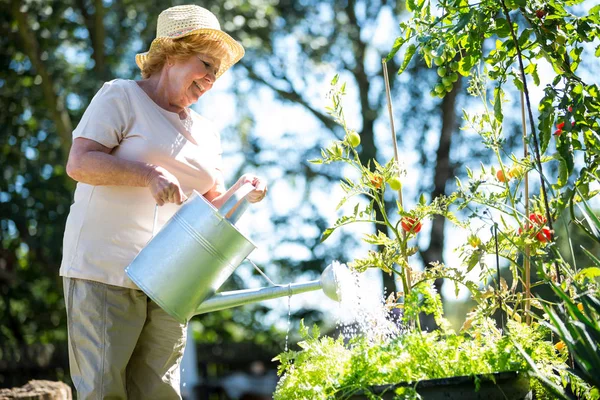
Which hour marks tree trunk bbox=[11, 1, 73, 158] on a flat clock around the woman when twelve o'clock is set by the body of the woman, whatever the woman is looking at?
The tree trunk is roughly at 7 o'clock from the woman.

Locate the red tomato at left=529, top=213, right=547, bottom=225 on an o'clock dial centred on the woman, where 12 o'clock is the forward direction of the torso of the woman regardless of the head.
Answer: The red tomato is roughly at 11 o'clock from the woman.

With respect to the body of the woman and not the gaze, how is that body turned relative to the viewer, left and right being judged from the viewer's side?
facing the viewer and to the right of the viewer

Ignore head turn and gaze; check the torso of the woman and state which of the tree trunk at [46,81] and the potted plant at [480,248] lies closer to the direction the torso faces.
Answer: the potted plant

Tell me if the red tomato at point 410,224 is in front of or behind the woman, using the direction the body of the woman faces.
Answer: in front

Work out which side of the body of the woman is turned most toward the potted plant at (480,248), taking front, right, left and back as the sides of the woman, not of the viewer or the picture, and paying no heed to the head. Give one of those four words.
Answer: front

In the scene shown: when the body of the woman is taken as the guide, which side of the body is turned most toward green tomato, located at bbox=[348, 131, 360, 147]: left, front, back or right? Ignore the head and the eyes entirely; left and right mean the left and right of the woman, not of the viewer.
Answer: front

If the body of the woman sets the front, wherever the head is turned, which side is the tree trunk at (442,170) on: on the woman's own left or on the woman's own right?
on the woman's own left

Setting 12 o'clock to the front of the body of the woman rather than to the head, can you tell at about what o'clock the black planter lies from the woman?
The black planter is roughly at 12 o'clock from the woman.
